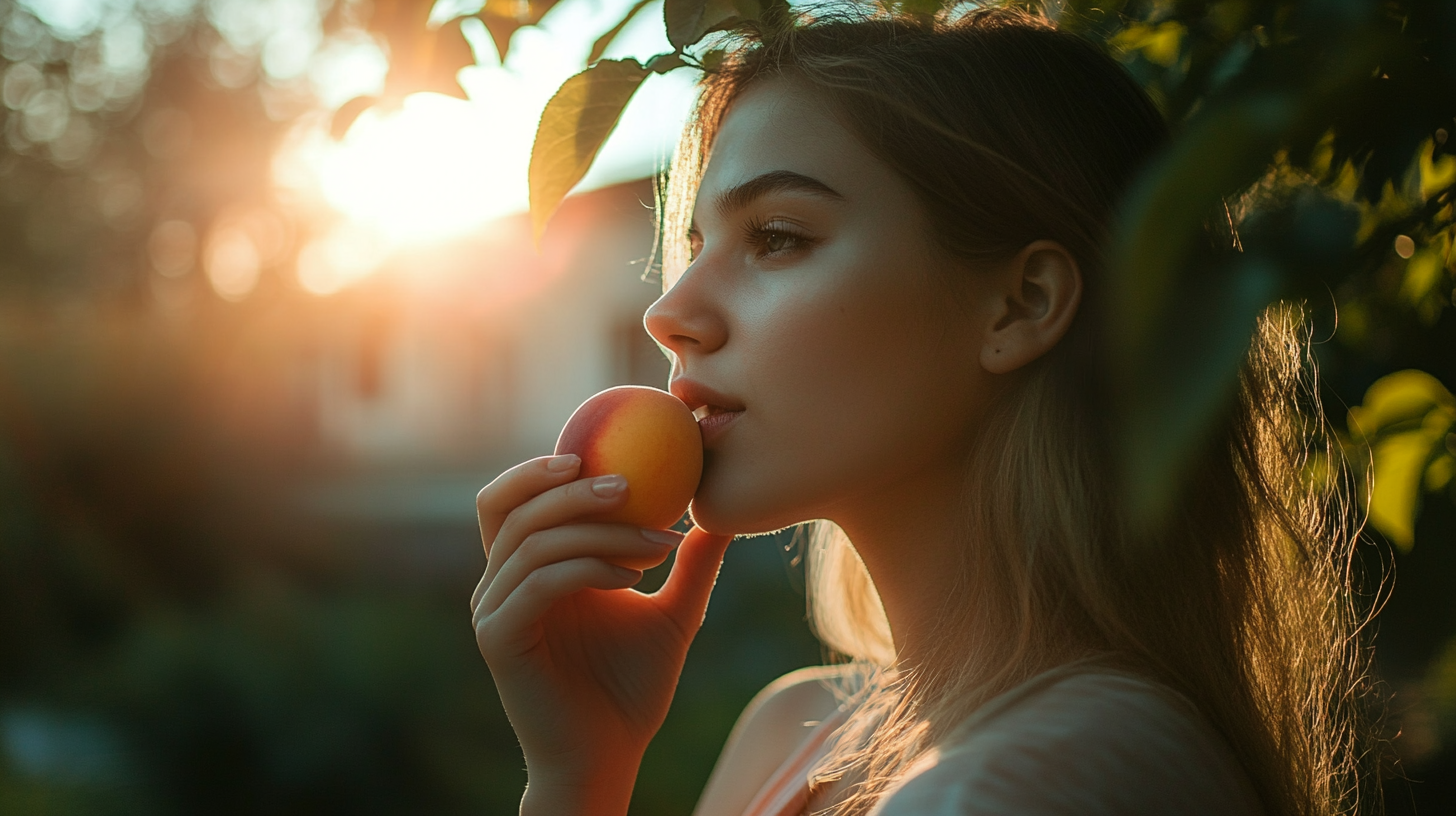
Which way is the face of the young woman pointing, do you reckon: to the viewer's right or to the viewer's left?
to the viewer's left

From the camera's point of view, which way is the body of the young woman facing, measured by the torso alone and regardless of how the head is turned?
to the viewer's left
